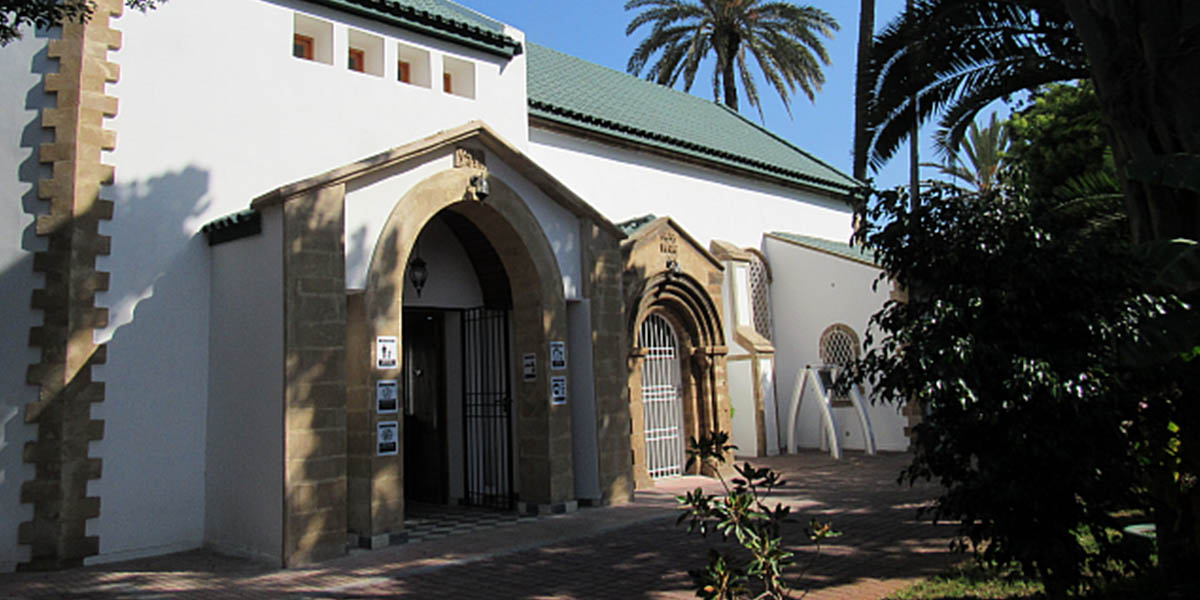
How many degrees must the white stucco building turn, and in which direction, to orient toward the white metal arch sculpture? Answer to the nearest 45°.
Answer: approximately 90° to its left

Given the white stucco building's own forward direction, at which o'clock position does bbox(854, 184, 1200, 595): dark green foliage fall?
The dark green foliage is roughly at 12 o'clock from the white stucco building.

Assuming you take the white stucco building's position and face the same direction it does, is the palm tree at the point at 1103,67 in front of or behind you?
in front

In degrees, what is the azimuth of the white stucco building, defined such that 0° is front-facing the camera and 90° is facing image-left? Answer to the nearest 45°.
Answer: approximately 315°

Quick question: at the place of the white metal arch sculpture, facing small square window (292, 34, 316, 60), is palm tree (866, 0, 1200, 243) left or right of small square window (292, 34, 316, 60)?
left

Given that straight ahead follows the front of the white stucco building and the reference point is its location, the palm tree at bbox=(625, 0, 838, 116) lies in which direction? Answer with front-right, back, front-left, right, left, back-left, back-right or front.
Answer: left

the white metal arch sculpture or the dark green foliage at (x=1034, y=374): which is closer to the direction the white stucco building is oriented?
the dark green foliage
